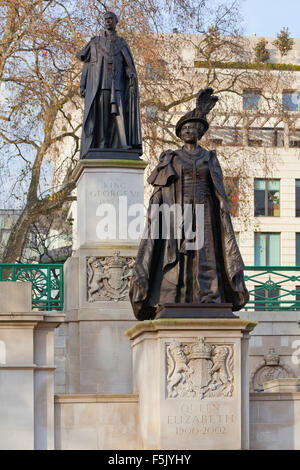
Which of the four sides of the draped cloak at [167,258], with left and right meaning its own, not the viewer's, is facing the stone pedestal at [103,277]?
back

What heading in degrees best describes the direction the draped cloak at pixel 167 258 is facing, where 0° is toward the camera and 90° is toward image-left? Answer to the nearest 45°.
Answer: approximately 0°

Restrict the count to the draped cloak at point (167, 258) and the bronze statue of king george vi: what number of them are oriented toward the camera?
2

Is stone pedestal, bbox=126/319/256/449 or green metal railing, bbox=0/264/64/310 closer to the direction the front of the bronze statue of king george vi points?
the stone pedestal

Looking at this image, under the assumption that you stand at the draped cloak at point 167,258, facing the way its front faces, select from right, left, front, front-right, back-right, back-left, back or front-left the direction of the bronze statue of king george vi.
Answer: back

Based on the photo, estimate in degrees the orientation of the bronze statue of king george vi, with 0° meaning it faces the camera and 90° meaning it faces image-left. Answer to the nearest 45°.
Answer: approximately 0°

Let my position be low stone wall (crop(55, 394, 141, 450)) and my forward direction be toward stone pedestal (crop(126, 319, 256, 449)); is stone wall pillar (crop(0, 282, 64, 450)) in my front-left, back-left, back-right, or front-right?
back-right

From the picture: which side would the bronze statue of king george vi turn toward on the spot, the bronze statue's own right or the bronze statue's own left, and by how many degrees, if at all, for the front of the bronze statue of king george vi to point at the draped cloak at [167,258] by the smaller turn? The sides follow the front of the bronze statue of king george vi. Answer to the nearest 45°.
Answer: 0° — it already faces it
